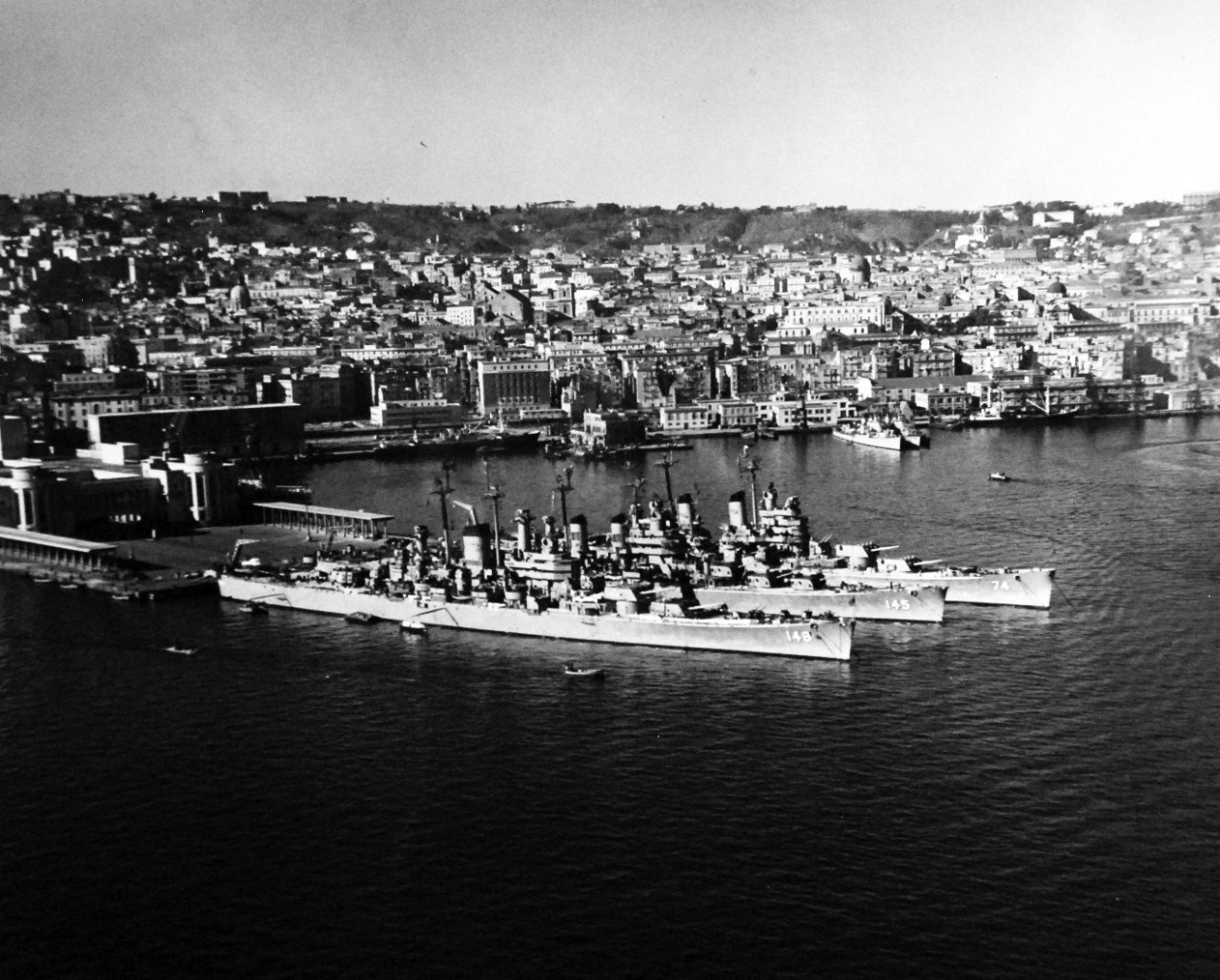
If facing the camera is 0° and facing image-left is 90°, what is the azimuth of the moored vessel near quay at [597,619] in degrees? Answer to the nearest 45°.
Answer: approximately 315°

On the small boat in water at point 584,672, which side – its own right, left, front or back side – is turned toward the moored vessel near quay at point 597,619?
left

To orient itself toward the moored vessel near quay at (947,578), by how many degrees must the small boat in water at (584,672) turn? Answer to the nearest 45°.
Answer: approximately 45° to its left

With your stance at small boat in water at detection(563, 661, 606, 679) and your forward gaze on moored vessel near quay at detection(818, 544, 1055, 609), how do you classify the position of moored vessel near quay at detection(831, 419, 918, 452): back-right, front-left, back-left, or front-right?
front-left

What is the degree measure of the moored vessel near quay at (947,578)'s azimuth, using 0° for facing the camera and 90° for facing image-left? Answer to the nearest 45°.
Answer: approximately 315°

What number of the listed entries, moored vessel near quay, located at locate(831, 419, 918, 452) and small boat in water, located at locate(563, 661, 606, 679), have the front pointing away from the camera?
0

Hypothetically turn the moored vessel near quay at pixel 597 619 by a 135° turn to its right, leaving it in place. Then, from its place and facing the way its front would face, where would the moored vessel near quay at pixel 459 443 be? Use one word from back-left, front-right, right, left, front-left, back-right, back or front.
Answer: right

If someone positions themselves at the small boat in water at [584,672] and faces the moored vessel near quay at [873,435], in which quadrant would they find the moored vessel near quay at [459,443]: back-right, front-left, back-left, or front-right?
front-left

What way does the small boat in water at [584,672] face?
to the viewer's right

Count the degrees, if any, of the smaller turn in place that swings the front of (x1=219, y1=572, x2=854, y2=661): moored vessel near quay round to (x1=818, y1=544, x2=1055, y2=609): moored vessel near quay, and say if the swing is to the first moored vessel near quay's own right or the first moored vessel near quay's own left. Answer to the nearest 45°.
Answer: approximately 45° to the first moored vessel near quay's own left

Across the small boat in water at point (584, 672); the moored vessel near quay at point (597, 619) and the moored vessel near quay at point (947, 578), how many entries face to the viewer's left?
0

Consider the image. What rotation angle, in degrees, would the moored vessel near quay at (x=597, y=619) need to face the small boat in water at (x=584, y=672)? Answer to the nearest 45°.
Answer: approximately 45° to its right
